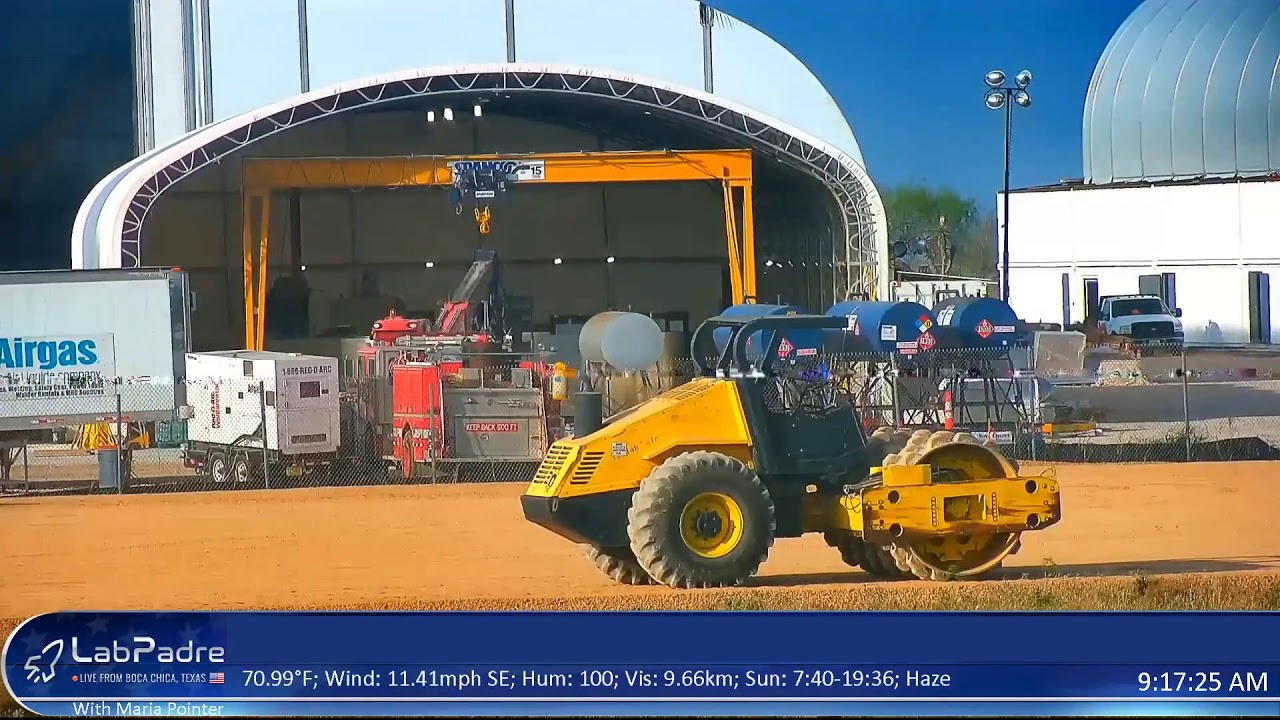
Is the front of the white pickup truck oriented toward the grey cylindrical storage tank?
no

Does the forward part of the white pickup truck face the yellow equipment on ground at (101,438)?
no

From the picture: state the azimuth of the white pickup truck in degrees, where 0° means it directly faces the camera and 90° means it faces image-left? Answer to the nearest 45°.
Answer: approximately 315°

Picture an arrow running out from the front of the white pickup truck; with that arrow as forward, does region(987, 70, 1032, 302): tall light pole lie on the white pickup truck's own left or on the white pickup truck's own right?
on the white pickup truck's own right
